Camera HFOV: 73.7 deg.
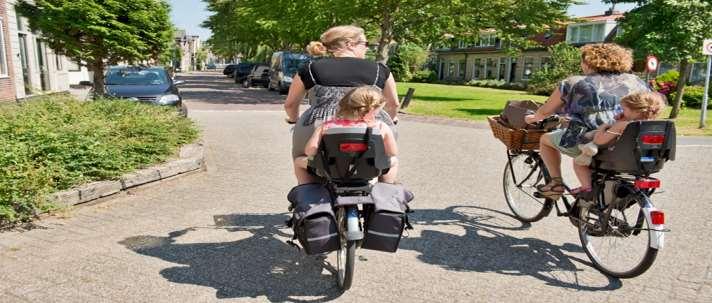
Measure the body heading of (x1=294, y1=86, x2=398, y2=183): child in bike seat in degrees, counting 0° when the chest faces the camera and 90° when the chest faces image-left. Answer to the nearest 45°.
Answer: approximately 180°

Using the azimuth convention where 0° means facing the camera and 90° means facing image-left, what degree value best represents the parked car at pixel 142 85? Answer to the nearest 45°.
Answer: approximately 0°

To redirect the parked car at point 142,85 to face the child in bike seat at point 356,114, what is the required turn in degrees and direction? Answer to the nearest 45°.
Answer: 0° — it already faces them

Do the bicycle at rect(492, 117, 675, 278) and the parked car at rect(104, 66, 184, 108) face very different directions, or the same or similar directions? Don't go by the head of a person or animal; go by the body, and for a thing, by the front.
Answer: very different directions

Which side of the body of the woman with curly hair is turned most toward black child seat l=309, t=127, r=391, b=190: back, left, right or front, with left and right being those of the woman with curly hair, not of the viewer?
left

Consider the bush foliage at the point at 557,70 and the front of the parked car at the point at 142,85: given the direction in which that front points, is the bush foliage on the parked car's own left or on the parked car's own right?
on the parked car's own left

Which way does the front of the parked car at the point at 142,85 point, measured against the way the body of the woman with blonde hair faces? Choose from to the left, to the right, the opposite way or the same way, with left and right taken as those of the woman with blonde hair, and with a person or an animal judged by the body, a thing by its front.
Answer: the opposite way

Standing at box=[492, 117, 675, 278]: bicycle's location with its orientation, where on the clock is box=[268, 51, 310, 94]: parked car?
The parked car is roughly at 12 o'clock from the bicycle.

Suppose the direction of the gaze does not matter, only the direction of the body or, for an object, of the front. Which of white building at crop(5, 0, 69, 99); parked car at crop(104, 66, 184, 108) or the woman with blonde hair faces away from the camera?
the woman with blonde hair

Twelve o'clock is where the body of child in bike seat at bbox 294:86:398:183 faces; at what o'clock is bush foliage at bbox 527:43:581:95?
The bush foliage is roughly at 1 o'clock from the child in bike seat.

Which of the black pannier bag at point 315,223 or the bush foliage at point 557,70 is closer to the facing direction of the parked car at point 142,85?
the black pannier bag

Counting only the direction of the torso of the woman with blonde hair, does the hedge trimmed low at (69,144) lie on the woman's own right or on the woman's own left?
on the woman's own left

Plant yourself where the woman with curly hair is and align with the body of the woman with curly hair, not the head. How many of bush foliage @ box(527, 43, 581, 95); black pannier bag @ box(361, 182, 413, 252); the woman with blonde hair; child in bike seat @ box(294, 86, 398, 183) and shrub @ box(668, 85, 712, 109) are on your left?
3
